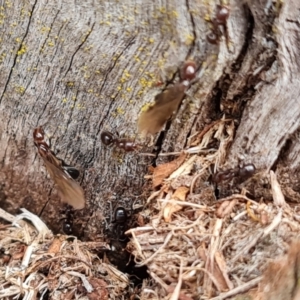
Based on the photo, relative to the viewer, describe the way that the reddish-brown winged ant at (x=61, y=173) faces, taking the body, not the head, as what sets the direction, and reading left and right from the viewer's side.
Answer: facing away from the viewer and to the left of the viewer
